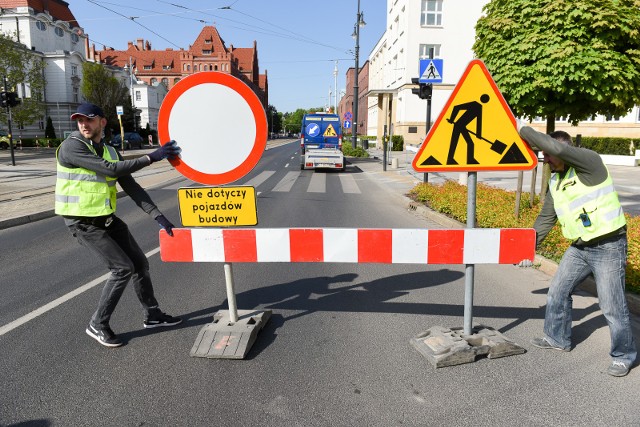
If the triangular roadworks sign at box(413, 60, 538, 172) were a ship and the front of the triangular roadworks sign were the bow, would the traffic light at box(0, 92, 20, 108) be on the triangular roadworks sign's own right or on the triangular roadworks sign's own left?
on the triangular roadworks sign's own right

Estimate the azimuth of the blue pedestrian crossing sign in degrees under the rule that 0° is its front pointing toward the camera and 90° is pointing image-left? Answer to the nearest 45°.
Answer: approximately 0°

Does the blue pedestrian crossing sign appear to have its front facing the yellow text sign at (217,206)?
yes

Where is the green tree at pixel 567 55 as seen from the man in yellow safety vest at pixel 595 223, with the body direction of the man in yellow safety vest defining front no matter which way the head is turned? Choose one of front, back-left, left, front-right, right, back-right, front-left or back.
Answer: back-right

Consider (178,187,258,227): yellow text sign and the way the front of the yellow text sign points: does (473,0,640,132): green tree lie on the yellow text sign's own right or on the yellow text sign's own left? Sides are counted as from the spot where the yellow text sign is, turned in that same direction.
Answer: on the yellow text sign's own left

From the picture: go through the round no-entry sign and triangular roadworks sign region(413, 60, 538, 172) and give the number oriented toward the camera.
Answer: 2
